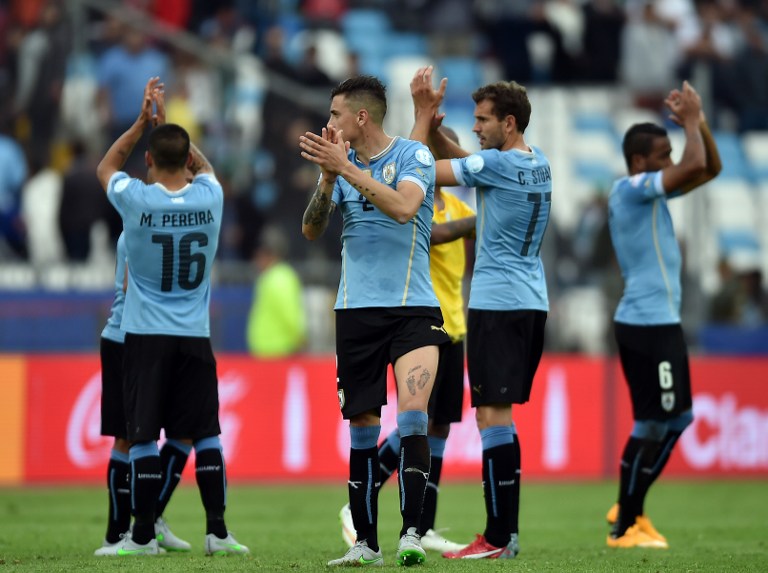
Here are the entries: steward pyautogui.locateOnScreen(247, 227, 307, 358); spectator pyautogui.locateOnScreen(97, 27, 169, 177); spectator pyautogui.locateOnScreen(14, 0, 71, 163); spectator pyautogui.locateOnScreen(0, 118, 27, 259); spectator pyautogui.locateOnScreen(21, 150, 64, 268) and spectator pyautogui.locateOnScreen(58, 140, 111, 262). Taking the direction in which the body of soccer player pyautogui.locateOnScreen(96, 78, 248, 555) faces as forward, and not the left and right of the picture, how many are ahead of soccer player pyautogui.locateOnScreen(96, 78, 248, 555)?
6

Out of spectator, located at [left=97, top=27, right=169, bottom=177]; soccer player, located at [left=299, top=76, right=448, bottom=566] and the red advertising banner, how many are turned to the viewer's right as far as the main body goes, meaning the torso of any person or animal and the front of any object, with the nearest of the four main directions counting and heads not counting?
0

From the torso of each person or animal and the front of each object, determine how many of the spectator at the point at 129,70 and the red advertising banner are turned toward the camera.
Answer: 2

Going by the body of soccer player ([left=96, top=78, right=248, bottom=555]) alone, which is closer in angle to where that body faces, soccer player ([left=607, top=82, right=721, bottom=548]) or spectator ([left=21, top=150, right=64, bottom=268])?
the spectator

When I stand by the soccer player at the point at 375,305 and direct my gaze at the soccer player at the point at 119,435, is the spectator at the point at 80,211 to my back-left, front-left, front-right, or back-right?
front-right

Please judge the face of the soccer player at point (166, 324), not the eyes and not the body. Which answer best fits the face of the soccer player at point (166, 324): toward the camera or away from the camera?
away from the camera

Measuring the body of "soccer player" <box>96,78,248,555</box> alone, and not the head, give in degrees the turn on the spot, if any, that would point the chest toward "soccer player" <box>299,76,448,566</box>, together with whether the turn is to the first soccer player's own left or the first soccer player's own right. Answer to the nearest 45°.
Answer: approximately 135° to the first soccer player's own right

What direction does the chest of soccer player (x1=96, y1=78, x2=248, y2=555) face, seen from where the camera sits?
away from the camera

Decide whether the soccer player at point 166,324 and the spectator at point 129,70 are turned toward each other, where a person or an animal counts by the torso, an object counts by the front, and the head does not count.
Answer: yes

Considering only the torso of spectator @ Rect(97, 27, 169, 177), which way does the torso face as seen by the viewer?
toward the camera
